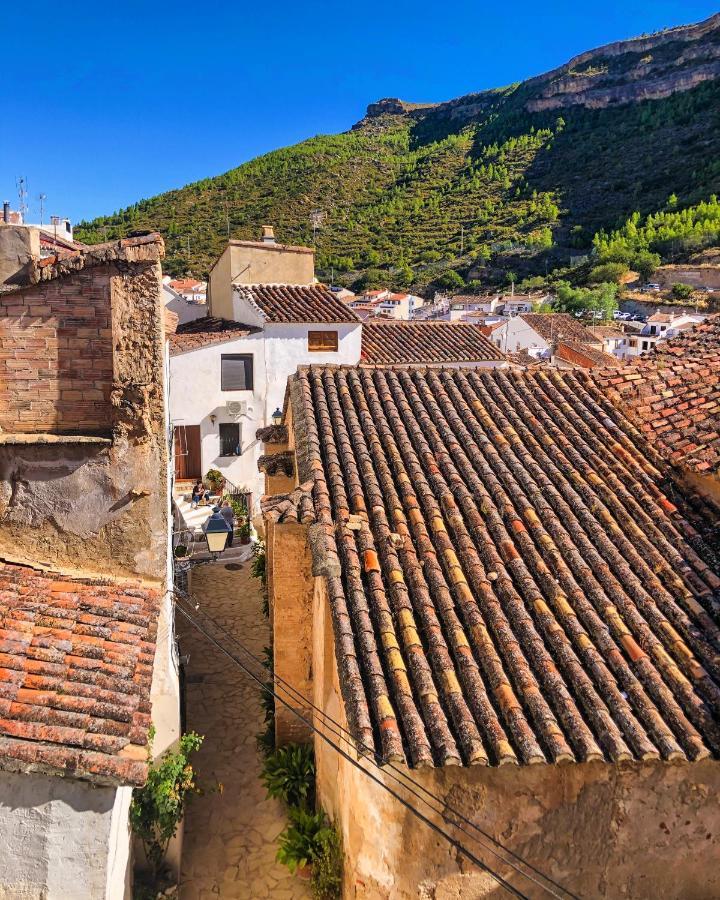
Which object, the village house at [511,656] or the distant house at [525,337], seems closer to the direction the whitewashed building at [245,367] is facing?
the village house

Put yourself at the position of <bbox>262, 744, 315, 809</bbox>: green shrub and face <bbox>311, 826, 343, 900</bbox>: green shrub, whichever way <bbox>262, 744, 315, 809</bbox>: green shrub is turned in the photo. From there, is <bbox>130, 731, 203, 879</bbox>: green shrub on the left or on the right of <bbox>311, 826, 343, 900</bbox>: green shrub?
right

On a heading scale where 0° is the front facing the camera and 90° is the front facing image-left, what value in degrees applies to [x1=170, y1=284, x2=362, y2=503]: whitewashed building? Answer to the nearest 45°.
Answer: approximately 0°

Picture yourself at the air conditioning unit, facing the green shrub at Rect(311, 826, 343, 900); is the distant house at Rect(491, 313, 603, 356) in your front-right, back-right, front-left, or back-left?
back-left
